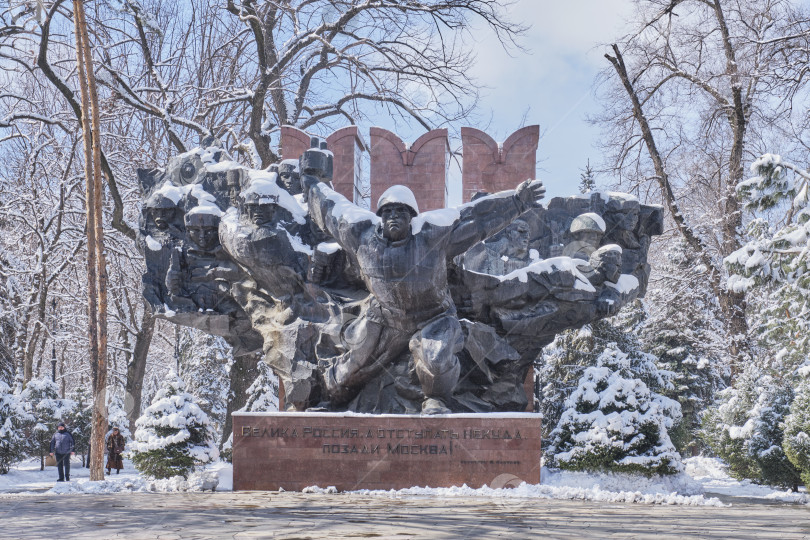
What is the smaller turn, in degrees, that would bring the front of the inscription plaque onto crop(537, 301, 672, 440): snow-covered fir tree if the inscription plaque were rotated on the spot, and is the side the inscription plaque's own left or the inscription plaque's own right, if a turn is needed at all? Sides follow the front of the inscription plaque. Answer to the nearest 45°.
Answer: approximately 135° to the inscription plaque's own left

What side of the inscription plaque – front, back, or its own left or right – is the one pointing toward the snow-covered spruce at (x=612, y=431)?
left

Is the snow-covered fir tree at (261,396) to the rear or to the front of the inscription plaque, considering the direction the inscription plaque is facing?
to the rear

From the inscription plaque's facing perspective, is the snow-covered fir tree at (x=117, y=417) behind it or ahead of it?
behind

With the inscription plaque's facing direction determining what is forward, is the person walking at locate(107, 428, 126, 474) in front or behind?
behind

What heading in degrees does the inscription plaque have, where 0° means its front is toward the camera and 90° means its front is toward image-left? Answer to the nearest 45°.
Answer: approximately 0°

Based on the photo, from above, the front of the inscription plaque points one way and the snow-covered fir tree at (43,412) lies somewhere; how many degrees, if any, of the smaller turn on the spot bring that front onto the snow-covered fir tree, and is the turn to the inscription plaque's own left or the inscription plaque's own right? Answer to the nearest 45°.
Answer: approximately 135° to the inscription plaque's own right
